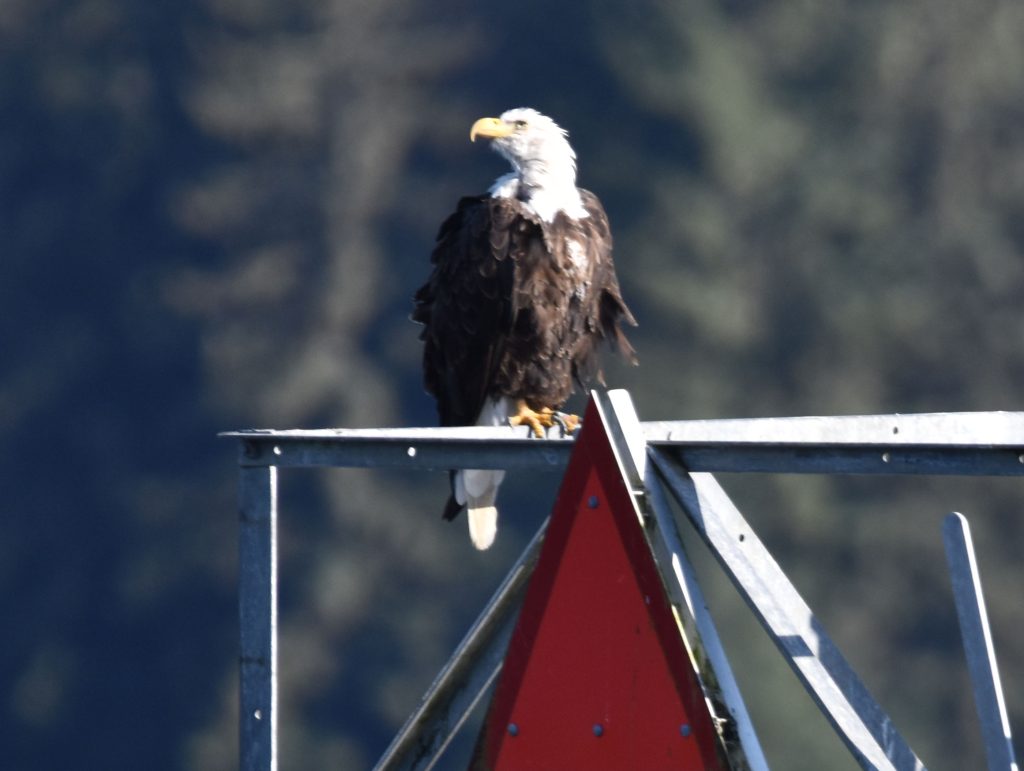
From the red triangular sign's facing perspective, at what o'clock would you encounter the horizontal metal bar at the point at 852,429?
The horizontal metal bar is roughly at 8 o'clock from the red triangular sign.

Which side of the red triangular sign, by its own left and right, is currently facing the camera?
front

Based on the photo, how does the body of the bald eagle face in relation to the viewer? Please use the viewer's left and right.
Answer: facing the viewer and to the right of the viewer

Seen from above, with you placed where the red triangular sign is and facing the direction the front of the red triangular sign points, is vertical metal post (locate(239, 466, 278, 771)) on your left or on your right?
on your right
